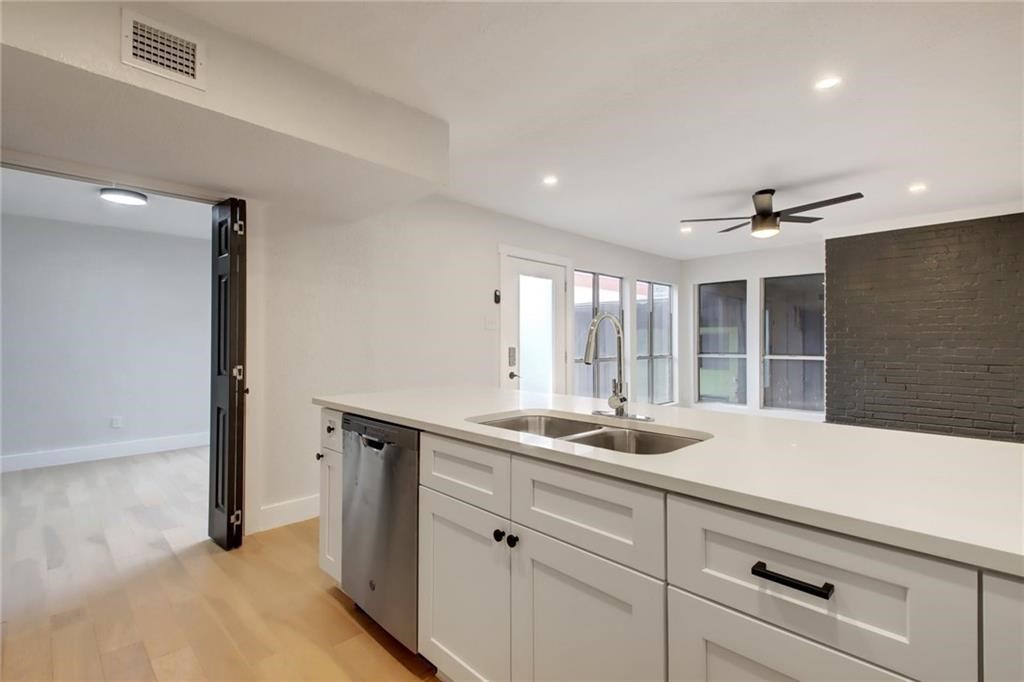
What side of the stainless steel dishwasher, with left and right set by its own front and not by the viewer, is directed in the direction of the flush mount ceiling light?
right

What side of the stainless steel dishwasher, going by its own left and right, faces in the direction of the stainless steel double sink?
left

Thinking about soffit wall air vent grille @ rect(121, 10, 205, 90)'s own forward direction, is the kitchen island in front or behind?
in front

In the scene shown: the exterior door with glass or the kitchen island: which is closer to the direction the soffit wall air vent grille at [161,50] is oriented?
the kitchen island

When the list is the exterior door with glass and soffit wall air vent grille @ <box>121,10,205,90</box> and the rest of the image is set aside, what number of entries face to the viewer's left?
0

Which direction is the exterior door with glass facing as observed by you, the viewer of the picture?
facing the viewer and to the right of the viewer

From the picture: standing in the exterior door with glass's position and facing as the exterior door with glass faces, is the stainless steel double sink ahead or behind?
ahead

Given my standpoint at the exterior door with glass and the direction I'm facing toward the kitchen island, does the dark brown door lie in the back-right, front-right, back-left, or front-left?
front-right

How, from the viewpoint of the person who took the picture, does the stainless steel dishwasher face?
facing the viewer and to the left of the viewer

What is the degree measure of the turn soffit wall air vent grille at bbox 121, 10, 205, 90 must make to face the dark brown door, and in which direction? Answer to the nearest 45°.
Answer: approximately 135° to its left

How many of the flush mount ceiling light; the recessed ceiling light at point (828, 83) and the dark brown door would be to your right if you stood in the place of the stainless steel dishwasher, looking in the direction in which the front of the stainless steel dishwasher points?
2

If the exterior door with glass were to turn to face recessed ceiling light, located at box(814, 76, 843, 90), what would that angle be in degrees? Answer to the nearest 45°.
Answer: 0° — it already faces it

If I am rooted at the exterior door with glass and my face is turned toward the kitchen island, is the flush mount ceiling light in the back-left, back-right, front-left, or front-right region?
front-right

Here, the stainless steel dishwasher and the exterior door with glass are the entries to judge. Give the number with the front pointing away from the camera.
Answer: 0

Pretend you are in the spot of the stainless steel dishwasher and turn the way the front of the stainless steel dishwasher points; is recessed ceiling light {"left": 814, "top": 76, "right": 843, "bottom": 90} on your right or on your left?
on your left
